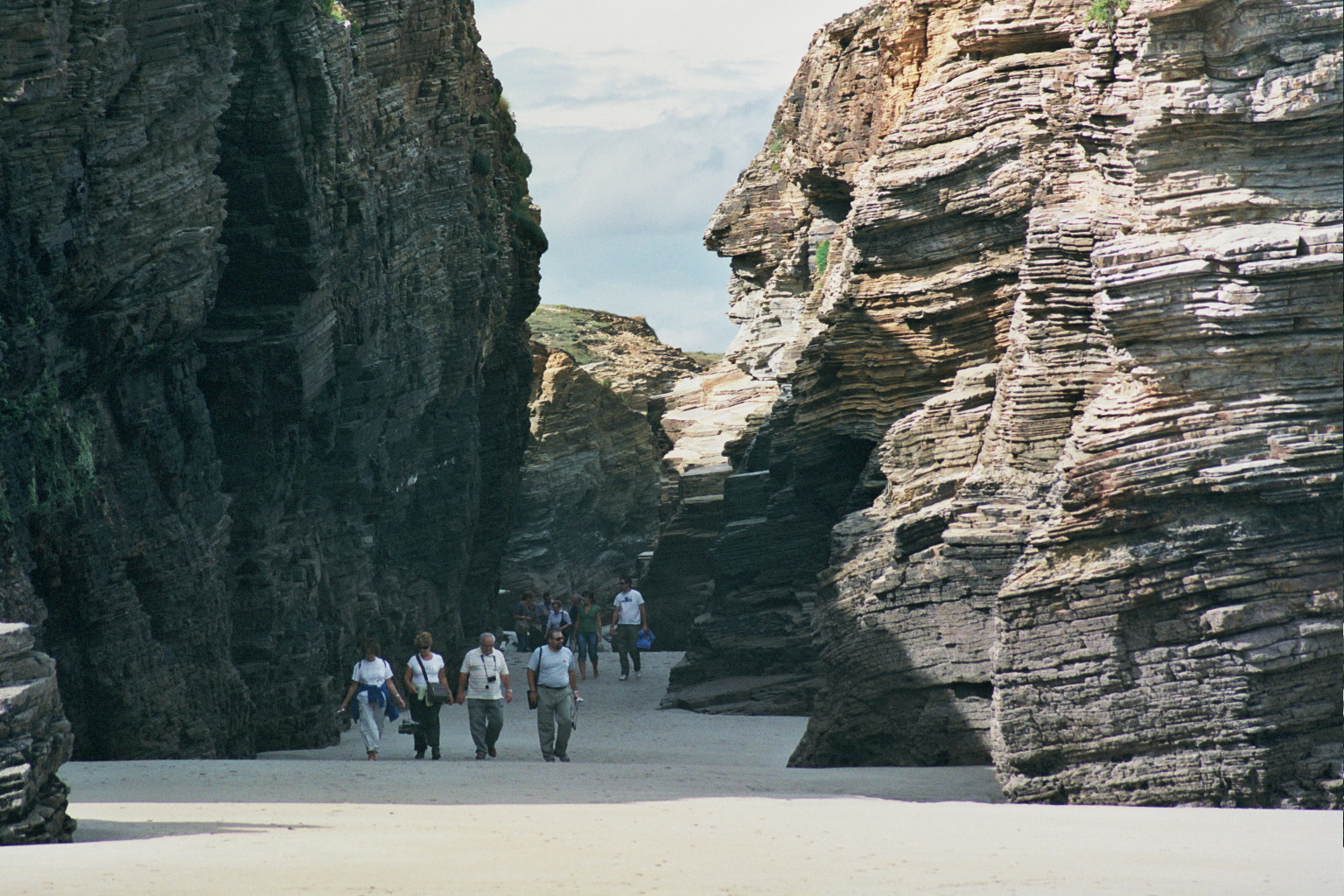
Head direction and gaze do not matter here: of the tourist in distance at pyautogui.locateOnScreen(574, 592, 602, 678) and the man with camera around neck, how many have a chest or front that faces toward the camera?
2

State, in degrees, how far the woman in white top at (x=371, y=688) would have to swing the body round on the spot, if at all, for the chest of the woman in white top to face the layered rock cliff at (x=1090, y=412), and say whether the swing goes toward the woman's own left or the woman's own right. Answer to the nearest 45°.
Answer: approximately 45° to the woman's own left

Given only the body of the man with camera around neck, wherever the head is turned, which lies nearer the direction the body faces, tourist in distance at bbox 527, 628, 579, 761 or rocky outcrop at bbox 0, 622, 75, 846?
the rocky outcrop

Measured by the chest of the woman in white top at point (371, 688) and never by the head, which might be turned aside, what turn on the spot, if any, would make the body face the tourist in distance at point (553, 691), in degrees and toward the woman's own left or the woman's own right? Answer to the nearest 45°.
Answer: approximately 45° to the woman's own left

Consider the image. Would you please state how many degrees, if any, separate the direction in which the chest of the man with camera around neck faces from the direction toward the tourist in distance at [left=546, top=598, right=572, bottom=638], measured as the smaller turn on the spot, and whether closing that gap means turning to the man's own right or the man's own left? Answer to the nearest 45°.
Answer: approximately 180°

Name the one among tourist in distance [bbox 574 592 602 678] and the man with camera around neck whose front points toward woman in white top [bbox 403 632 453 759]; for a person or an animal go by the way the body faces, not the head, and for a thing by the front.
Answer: the tourist in distance

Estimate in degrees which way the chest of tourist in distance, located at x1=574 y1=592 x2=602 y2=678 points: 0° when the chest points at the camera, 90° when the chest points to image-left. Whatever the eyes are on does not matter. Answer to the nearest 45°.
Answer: approximately 0°

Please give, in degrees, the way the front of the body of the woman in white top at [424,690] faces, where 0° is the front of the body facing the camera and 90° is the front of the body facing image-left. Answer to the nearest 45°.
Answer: approximately 0°
